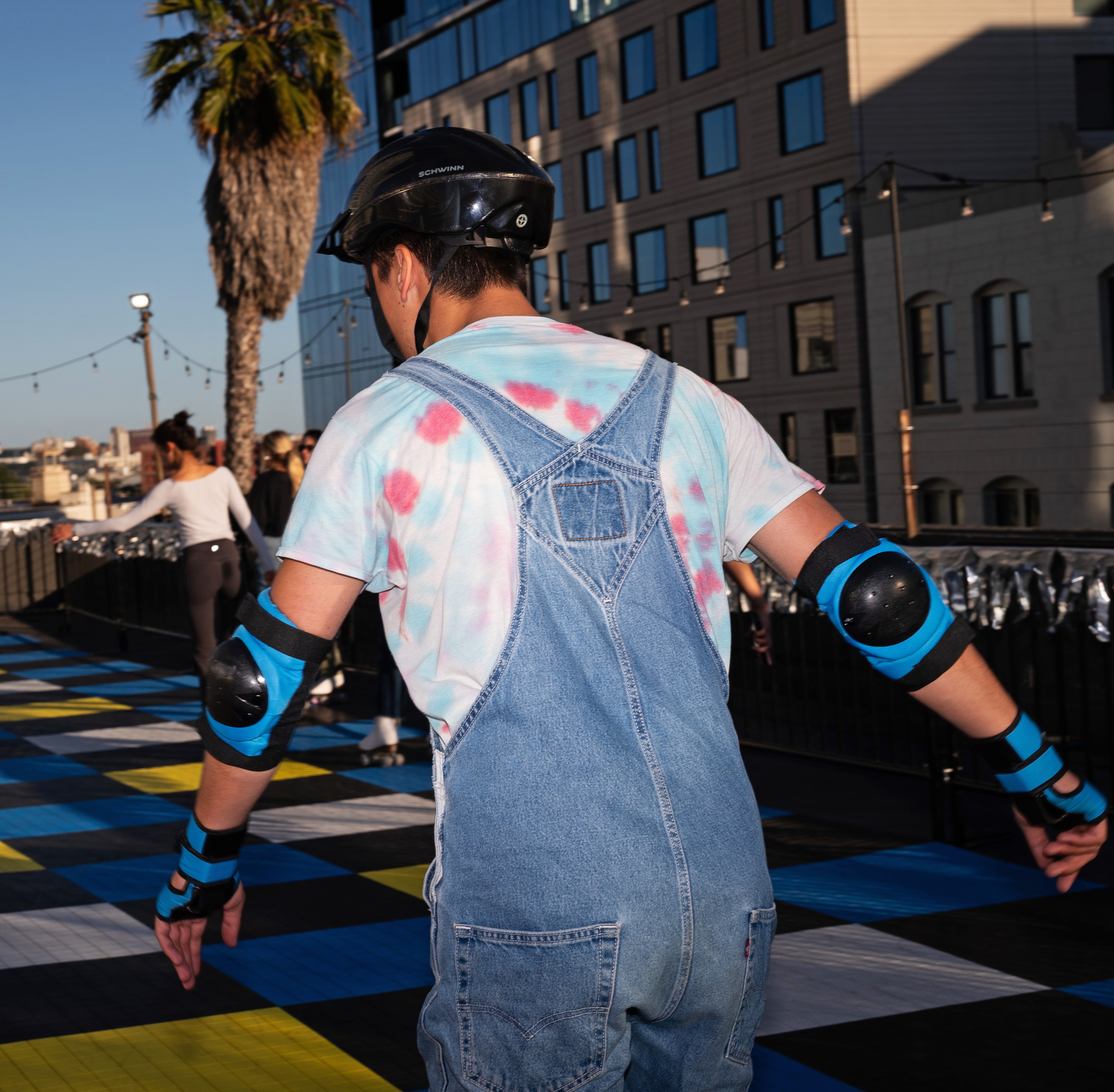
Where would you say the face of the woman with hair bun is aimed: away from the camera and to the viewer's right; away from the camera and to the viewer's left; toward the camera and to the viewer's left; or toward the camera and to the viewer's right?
away from the camera and to the viewer's left

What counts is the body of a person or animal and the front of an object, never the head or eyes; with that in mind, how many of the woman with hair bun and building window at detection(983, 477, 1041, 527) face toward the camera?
1

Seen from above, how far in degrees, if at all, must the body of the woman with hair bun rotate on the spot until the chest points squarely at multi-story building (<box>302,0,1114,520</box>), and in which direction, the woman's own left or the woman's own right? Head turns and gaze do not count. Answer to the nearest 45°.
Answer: approximately 90° to the woman's own right

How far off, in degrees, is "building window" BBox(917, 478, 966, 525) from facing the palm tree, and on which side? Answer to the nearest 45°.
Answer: approximately 45° to its right

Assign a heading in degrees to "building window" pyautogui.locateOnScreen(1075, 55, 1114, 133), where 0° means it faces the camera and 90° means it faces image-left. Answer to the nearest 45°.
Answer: approximately 0°
